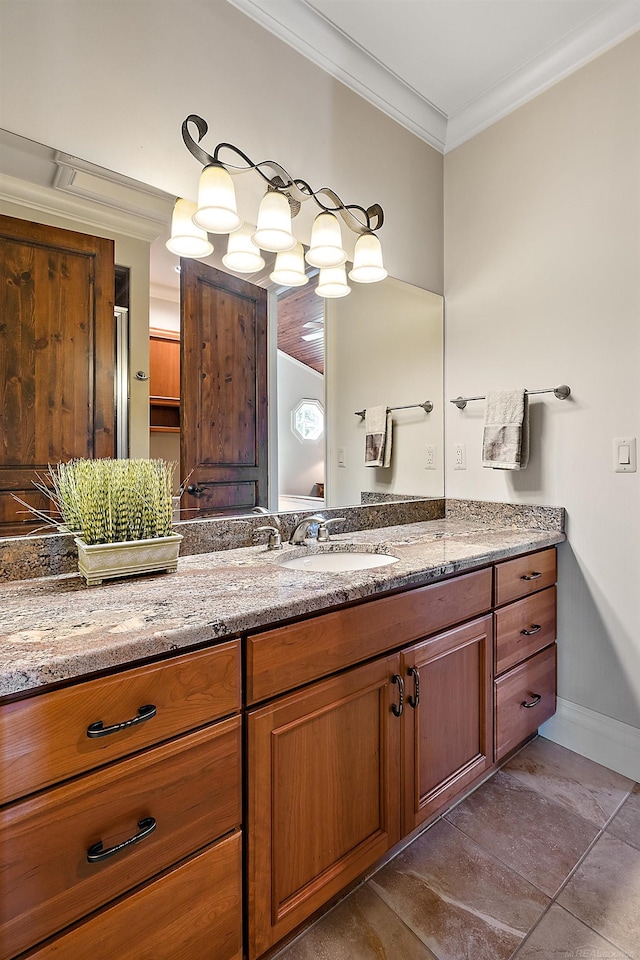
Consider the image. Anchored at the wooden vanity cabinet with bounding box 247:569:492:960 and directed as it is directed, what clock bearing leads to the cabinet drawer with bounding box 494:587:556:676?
The cabinet drawer is roughly at 9 o'clock from the wooden vanity cabinet.

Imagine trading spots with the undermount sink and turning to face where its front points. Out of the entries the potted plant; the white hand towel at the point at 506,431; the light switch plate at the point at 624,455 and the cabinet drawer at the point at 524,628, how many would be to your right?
1

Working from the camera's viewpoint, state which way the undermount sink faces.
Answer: facing the viewer and to the right of the viewer

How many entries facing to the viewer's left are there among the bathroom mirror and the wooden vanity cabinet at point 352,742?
0

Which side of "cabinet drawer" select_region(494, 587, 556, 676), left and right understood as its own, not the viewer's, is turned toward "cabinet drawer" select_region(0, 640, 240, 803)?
right

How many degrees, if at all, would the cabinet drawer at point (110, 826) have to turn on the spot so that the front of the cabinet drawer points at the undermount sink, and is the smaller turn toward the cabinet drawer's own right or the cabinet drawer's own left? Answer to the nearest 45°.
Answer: approximately 90° to the cabinet drawer's own left

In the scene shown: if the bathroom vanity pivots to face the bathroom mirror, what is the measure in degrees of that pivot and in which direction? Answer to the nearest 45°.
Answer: approximately 135° to its left

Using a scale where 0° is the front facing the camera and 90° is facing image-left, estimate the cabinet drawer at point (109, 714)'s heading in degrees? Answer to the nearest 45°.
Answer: approximately 315°
